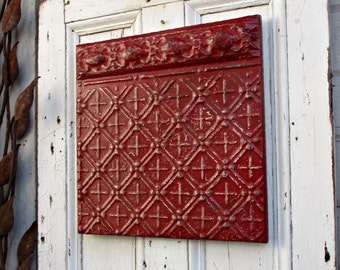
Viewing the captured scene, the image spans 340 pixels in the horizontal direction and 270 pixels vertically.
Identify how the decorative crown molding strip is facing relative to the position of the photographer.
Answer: facing the viewer and to the left of the viewer

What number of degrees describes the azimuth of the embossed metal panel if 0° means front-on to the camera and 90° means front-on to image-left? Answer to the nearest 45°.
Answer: approximately 45°
